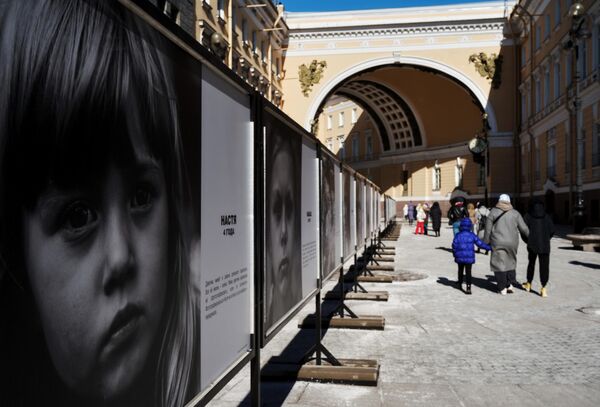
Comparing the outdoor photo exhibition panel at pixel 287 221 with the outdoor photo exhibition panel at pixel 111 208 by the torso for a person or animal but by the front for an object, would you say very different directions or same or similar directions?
same or similar directions

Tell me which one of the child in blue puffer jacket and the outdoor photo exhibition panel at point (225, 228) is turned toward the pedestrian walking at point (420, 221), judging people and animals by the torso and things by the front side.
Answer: the child in blue puffer jacket

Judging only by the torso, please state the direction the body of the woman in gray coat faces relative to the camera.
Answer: away from the camera

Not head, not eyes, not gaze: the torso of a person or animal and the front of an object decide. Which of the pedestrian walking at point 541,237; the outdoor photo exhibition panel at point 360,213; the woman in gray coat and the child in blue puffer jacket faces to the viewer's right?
the outdoor photo exhibition panel

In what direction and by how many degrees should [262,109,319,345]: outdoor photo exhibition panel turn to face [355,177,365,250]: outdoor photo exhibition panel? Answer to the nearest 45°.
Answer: approximately 90° to its left

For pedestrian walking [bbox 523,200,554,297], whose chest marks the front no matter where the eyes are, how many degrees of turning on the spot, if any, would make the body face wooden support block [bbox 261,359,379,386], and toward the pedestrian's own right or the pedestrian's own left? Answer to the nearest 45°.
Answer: approximately 180°

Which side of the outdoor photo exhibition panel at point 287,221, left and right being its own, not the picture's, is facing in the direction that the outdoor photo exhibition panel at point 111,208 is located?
right

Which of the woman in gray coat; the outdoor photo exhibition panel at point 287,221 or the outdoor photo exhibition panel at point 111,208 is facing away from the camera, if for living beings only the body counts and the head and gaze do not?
the woman in gray coat

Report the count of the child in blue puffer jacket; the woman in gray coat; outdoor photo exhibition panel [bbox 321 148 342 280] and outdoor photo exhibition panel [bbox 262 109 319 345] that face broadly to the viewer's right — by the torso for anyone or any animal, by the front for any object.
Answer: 2

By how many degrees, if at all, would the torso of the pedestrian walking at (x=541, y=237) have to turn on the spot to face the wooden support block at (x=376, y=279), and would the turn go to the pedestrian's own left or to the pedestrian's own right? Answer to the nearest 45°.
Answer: approximately 90° to the pedestrian's own left

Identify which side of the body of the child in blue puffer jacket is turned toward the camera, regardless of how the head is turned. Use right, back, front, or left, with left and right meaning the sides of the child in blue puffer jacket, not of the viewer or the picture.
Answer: back

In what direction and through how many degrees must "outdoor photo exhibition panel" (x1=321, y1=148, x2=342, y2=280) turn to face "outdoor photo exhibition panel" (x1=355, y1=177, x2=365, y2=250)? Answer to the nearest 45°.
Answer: approximately 90° to its left

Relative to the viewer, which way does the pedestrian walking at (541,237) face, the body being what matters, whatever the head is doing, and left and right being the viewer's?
facing away from the viewer

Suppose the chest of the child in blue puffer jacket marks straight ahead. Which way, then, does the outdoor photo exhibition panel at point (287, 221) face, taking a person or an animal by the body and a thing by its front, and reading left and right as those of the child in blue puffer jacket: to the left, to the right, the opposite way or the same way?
to the right

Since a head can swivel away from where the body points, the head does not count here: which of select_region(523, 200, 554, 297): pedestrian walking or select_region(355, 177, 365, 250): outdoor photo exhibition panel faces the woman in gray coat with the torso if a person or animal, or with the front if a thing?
the outdoor photo exhibition panel

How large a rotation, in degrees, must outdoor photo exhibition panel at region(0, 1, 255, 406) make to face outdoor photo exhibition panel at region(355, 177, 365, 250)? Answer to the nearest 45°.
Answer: approximately 90° to its left

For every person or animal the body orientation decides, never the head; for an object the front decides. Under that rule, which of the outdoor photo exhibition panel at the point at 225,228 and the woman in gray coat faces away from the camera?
the woman in gray coat

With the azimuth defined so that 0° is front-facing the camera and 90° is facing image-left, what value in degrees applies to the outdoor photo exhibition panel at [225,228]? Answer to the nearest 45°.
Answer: approximately 315°
